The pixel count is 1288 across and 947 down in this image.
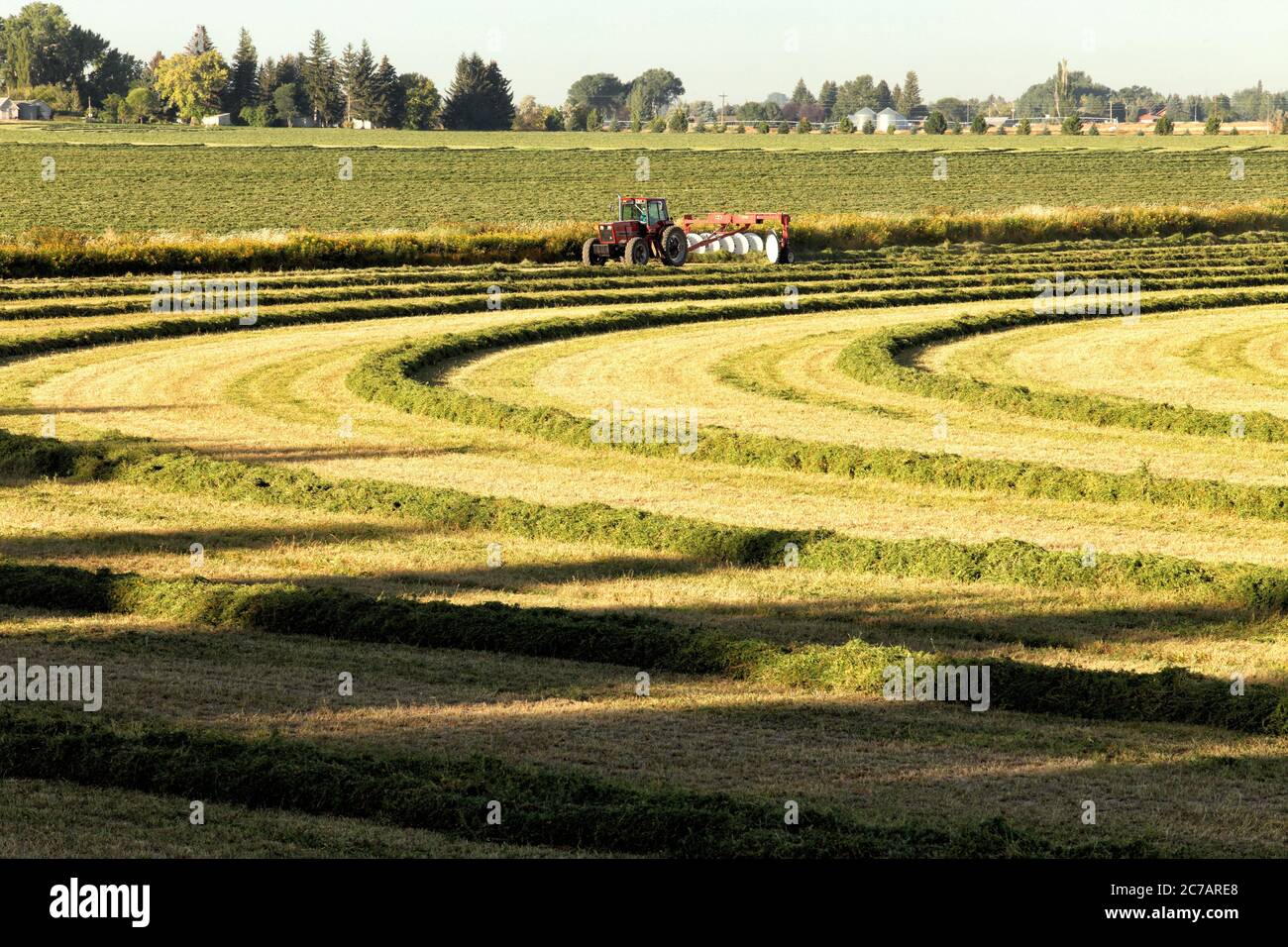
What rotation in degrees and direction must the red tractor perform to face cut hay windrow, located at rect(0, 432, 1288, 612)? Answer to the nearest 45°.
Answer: approximately 45° to its left

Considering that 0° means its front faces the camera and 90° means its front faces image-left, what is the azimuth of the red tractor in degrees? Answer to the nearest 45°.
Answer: approximately 45°

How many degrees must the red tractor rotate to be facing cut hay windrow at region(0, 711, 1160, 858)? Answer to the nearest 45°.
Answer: approximately 45° to its left

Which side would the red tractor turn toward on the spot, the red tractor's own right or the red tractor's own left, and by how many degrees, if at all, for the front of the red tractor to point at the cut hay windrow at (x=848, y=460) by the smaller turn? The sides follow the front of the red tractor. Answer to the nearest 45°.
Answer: approximately 45° to the red tractor's own left
